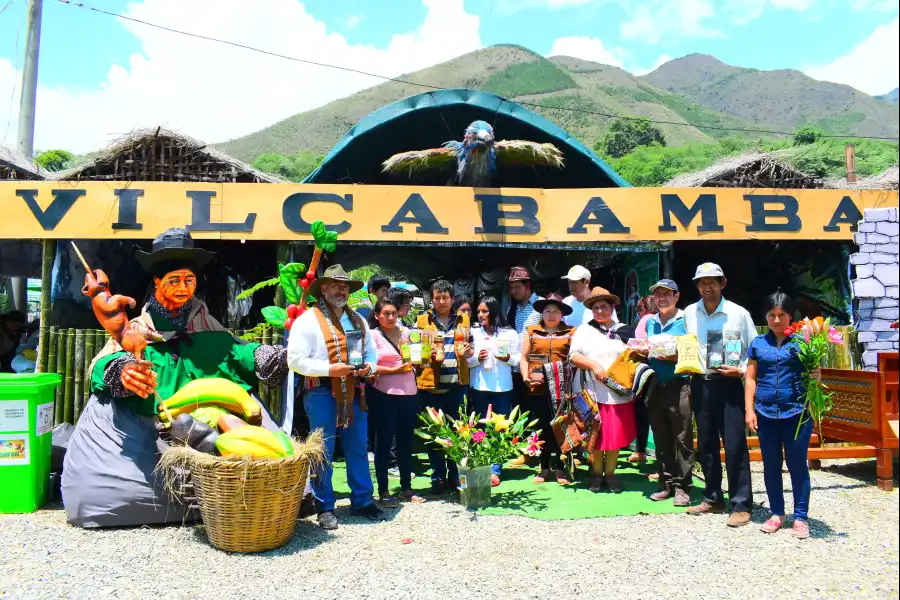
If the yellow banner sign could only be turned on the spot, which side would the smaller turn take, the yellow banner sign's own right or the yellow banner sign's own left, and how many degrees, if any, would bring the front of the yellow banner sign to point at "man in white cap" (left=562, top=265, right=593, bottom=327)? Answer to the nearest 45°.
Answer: approximately 45° to the yellow banner sign's own left

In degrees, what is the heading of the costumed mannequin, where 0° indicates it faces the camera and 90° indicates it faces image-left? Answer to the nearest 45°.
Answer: approximately 315°

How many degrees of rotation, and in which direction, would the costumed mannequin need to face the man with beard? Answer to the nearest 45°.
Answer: approximately 45° to its left

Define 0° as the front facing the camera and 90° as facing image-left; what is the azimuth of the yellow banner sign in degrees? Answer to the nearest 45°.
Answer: approximately 0°

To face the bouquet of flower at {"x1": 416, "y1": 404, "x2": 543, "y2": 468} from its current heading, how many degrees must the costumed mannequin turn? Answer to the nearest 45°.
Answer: approximately 45° to its left

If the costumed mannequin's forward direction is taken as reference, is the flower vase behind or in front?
in front

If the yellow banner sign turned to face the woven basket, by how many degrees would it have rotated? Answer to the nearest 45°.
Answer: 0° — it already faces it

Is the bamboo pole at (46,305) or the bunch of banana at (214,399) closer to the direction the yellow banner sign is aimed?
the bunch of banana
